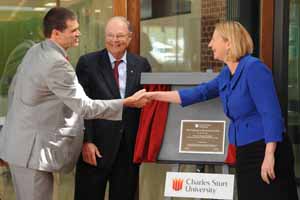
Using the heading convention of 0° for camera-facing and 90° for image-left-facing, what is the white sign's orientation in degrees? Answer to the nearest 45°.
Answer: approximately 0°

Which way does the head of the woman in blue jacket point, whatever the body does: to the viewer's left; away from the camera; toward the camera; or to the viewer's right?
to the viewer's left

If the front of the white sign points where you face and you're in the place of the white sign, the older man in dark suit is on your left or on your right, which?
on your right

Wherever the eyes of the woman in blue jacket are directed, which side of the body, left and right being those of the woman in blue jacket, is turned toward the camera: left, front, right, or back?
left

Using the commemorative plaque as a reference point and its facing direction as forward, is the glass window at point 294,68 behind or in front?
behind

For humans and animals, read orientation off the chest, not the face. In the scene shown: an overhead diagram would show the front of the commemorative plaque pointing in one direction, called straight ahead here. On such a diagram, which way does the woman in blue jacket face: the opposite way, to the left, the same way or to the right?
to the right

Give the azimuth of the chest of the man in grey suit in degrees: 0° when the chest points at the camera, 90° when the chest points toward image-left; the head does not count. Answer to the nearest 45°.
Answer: approximately 270°

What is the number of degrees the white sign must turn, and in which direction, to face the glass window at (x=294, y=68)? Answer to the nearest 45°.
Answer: approximately 135° to its left
